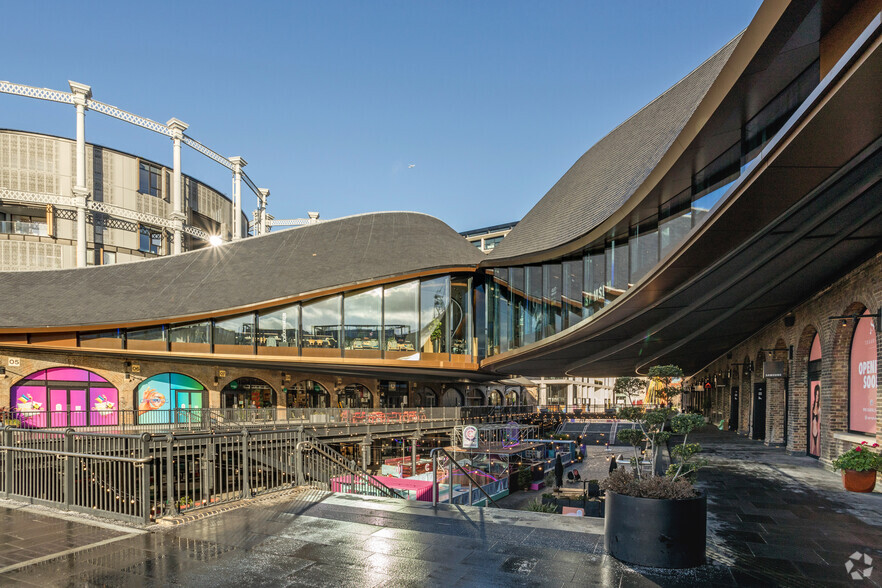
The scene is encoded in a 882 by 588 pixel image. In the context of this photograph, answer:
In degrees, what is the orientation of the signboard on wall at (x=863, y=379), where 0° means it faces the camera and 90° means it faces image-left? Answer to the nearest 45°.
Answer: approximately 45°

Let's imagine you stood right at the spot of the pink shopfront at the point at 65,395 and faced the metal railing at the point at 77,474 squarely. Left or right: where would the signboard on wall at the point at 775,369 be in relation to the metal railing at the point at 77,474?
left

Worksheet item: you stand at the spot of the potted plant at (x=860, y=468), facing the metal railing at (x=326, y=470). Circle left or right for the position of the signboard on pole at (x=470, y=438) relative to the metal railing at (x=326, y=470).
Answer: right

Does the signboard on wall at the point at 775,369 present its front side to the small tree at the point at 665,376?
yes

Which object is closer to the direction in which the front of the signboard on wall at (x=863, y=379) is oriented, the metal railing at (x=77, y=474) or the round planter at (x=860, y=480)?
the metal railing

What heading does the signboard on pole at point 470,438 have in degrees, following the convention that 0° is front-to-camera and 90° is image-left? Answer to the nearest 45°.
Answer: approximately 0°

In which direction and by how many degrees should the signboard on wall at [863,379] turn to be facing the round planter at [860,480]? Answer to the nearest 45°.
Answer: approximately 45° to its left

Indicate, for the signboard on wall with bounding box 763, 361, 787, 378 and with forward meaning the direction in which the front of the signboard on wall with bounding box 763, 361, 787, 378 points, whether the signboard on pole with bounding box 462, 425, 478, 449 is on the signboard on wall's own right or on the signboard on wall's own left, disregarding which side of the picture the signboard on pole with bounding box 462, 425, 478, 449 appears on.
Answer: on the signboard on wall's own right
